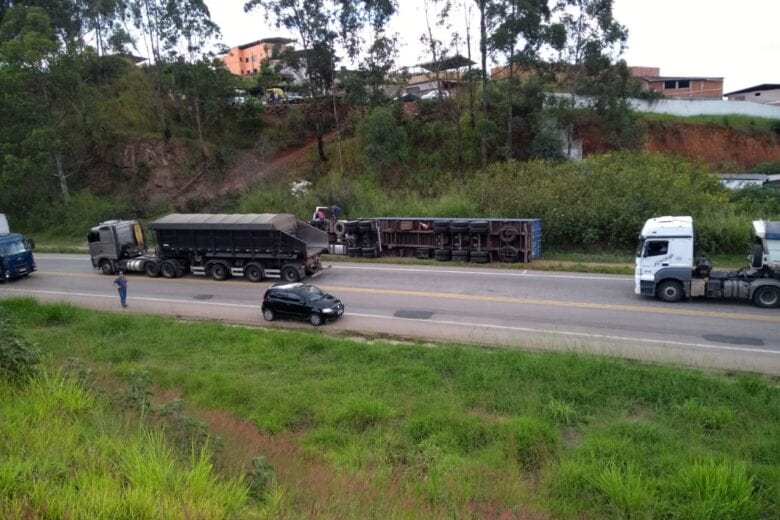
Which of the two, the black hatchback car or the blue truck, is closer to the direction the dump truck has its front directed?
the blue truck

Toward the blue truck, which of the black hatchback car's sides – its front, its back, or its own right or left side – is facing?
back

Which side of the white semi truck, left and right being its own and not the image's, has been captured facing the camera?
left

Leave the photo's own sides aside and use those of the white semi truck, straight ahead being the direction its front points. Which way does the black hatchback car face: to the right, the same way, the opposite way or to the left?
the opposite way

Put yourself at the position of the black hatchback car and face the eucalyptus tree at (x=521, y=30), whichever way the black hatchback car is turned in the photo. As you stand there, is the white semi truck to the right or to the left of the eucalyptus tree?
right

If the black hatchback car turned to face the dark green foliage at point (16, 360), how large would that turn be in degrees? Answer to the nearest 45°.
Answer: approximately 90° to its right

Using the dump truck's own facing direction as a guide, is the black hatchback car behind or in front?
behind

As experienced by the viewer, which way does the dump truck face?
facing away from the viewer and to the left of the viewer

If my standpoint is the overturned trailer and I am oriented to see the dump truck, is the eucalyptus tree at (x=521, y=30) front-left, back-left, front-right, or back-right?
back-right

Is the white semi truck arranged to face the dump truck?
yes

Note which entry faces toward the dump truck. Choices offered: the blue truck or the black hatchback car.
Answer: the blue truck

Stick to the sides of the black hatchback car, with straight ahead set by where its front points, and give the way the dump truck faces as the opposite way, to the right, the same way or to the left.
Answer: the opposite way
